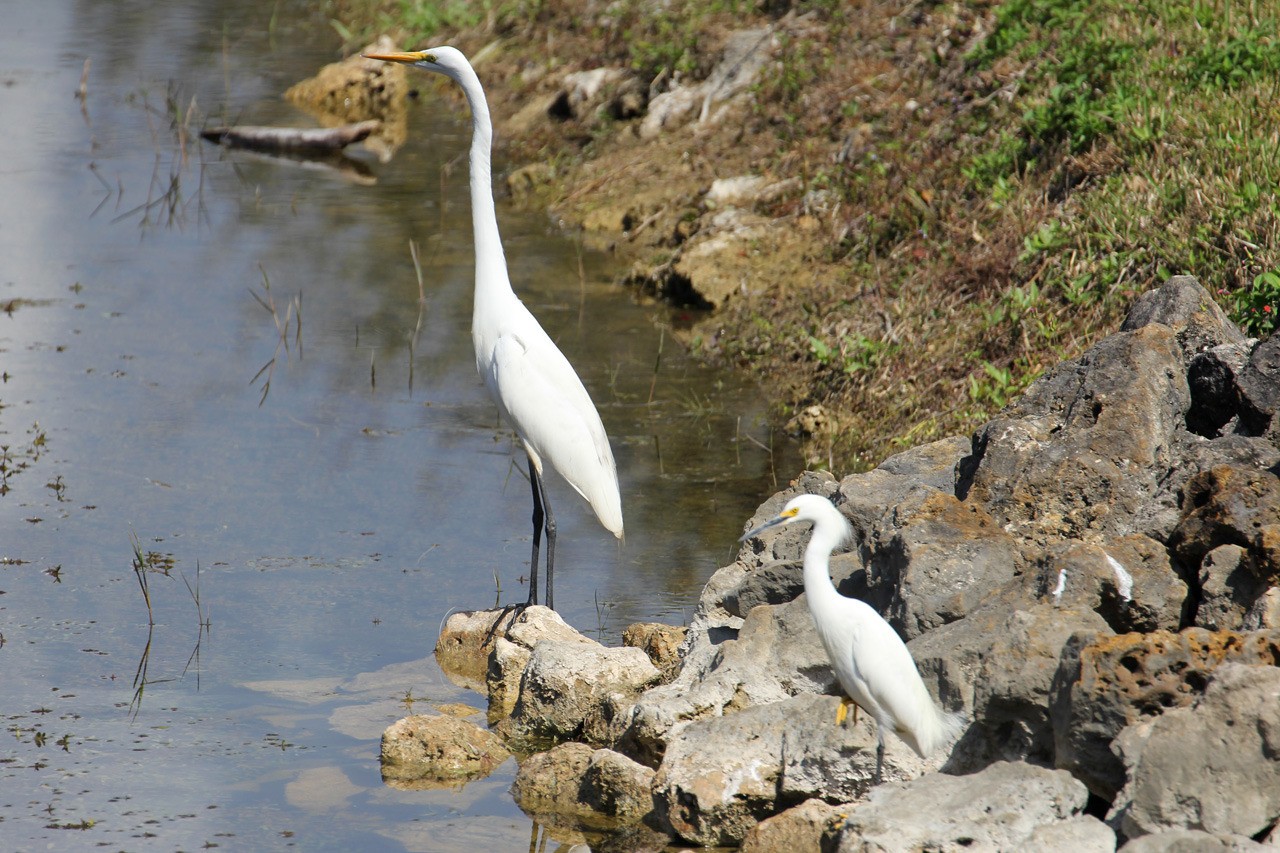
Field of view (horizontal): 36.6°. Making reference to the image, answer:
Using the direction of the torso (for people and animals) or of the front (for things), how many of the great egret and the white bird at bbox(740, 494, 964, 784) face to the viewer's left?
2

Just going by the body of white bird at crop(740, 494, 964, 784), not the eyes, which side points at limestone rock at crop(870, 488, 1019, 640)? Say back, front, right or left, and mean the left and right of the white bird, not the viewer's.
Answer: right

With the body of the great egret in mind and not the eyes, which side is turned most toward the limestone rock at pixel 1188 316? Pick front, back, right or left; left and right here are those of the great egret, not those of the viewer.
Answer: back

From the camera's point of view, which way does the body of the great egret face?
to the viewer's left

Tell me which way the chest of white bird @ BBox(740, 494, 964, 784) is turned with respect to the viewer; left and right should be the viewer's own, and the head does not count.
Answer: facing to the left of the viewer

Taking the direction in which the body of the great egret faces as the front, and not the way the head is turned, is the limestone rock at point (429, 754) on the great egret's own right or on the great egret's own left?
on the great egret's own left

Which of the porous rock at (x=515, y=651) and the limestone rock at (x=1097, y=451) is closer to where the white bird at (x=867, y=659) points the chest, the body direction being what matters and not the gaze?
the porous rock

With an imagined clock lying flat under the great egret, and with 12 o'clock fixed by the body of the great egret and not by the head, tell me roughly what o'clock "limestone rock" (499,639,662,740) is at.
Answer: The limestone rock is roughly at 9 o'clock from the great egret.

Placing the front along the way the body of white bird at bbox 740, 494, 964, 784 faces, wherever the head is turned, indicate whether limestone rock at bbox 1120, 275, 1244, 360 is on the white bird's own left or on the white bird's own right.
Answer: on the white bird's own right

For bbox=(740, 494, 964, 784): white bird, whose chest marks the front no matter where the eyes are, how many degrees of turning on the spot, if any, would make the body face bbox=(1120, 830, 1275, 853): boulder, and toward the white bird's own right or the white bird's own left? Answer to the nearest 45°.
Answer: approximately 135° to the white bird's own left
